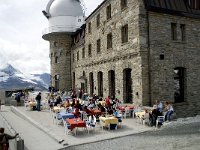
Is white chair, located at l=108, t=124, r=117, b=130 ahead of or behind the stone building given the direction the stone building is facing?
ahead

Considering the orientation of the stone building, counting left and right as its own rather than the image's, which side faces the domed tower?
right

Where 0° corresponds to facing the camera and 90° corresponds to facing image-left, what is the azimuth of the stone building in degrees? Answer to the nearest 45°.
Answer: approximately 45°

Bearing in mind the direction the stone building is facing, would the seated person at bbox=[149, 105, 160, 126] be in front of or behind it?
in front
